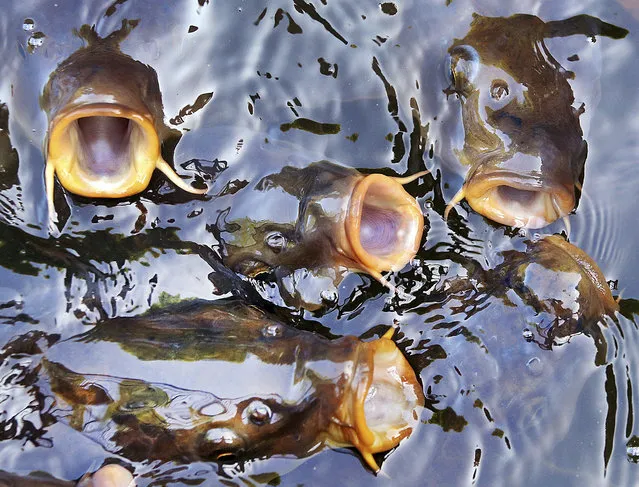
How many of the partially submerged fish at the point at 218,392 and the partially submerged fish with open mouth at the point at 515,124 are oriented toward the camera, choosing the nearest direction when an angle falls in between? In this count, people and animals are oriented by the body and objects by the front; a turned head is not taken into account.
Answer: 1

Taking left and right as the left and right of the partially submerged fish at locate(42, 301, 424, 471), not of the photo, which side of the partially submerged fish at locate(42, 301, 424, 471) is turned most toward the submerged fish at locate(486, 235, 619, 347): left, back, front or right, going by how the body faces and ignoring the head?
front

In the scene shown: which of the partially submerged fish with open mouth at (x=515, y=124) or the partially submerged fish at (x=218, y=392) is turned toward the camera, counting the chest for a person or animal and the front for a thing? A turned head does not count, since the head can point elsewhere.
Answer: the partially submerged fish with open mouth at (x=515, y=124)

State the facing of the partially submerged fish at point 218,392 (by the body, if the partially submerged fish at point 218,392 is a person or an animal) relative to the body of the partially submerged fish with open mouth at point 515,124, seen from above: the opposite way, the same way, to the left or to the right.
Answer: to the left

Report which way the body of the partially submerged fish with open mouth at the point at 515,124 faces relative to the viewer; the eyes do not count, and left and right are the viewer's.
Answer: facing the viewer

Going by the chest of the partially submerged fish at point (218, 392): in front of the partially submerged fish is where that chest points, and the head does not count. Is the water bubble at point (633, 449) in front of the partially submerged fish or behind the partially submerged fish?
in front

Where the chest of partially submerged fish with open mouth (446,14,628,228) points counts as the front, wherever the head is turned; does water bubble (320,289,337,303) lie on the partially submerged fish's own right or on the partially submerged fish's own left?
on the partially submerged fish's own right

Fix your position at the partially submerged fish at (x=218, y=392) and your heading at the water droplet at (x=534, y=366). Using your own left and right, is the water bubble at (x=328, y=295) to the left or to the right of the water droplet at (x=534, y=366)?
left

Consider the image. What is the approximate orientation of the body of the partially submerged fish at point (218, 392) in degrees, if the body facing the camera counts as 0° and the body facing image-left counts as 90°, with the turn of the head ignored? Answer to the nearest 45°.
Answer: approximately 270°

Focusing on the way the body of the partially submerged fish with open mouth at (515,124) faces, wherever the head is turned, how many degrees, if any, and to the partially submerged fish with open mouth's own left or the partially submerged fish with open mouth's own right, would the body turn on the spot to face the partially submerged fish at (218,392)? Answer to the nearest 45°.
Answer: approximately 45° to the partially submerged fish with open mouth's own right

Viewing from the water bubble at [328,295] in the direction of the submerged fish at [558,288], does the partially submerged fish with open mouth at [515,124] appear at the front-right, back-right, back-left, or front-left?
front-left

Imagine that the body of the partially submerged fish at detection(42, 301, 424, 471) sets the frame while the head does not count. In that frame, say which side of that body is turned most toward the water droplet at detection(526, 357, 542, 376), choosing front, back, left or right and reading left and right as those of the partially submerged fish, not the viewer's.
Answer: front
